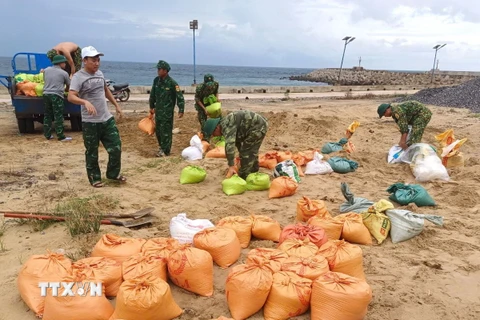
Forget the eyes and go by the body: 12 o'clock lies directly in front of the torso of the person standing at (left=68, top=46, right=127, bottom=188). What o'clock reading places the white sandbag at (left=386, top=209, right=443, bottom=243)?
The white sandbag is roughly at 12 o'clock from the person standing.

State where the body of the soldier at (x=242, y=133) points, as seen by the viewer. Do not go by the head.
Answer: to the viewer's left

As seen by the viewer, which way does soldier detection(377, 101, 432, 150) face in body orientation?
to the viewer's left

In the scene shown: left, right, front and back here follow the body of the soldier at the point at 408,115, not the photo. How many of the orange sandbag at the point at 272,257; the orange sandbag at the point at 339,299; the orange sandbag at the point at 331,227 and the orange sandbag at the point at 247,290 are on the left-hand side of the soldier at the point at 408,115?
4

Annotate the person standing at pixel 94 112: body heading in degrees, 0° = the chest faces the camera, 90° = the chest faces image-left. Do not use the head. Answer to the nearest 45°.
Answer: approximately 315°

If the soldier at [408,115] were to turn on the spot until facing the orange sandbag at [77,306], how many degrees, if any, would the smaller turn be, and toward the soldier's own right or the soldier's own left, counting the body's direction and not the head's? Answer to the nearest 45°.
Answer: approximately 90° to the soldier's own left

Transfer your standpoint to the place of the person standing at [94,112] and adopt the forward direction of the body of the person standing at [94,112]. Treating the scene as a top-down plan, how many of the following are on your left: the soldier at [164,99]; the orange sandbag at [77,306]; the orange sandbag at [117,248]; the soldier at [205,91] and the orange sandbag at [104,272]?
2

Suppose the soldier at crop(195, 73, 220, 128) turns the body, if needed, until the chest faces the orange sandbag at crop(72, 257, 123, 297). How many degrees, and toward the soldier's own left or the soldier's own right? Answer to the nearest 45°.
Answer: approximately 45° to the soldier's own right

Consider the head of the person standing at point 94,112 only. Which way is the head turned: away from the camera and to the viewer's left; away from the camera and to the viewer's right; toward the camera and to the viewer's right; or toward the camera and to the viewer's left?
toward the camera and to the viewer's right

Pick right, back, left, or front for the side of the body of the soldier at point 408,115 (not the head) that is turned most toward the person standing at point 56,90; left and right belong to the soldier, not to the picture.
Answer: front

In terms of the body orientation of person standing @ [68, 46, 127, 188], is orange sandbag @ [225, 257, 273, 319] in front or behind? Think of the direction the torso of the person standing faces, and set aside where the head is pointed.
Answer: in front

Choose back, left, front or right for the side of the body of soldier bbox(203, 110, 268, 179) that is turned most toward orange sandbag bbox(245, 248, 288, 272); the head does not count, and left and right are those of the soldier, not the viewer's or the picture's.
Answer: left

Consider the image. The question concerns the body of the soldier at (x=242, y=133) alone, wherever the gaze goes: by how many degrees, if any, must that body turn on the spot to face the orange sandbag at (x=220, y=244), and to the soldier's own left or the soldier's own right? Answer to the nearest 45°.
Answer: approximately 90° to the soldier's own left

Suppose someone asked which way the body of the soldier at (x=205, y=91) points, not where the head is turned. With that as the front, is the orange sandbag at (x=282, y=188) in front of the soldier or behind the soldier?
in front

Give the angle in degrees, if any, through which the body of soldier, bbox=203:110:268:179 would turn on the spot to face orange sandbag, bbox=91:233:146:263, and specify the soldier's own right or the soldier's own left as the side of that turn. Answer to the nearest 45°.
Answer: approximately 45° to the soldier's own left

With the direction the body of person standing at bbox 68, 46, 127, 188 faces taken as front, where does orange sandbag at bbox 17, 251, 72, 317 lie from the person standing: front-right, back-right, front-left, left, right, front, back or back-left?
front-right
